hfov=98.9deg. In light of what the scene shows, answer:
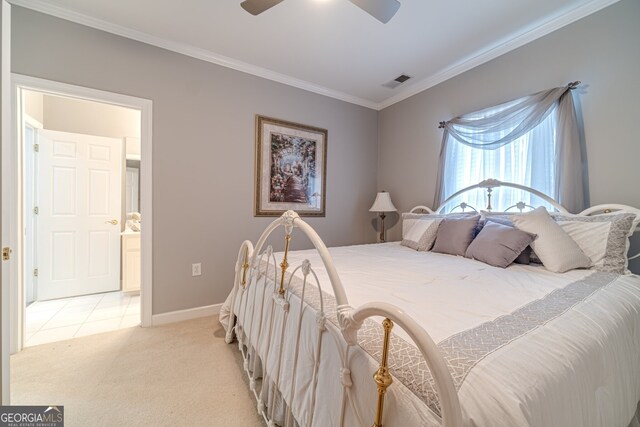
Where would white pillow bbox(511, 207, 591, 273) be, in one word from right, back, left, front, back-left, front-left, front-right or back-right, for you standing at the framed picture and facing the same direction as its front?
front

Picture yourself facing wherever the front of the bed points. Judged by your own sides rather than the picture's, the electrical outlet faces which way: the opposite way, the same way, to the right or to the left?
to the left

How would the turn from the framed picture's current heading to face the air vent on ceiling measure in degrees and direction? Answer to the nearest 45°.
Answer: approximately 45° to its left

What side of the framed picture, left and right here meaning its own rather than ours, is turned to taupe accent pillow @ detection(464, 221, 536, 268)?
front

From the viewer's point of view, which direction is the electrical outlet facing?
toward the camera

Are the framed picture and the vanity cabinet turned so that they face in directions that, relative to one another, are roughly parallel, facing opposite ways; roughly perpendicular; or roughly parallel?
roughly parallel

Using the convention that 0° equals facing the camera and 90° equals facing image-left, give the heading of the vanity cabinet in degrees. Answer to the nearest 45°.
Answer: approximately 0°

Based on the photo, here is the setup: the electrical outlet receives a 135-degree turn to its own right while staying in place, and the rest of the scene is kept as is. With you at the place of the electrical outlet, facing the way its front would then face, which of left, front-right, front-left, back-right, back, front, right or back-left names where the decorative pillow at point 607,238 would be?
back

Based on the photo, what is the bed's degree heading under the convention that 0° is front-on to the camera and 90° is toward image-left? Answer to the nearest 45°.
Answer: approximately 45°

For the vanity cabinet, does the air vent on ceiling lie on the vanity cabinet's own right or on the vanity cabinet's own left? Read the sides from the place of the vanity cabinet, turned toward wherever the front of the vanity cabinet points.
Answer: on the vanity cabinet's own left

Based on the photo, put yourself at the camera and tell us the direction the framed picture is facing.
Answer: facing the viewer and to the right of the viewer

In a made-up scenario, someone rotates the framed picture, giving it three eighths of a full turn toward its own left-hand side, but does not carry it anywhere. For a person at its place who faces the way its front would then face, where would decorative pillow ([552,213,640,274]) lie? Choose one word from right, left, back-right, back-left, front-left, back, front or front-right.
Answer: back-right

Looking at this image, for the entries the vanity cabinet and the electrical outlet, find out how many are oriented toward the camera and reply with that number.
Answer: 2
